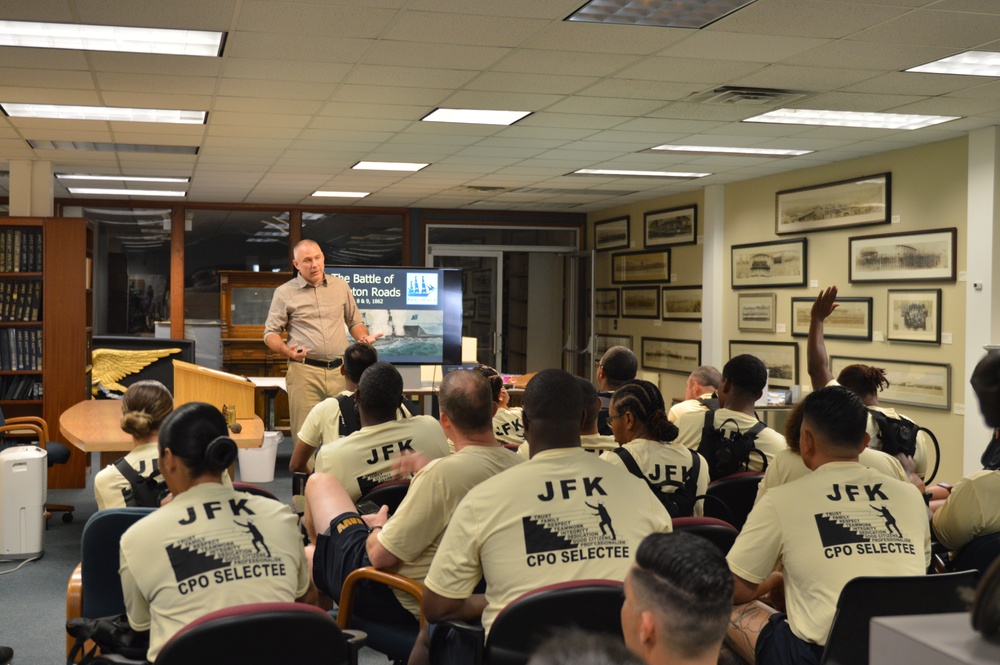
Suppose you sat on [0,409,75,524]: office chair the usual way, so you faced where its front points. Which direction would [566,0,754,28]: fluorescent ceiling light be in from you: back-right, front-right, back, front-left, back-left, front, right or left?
front-right

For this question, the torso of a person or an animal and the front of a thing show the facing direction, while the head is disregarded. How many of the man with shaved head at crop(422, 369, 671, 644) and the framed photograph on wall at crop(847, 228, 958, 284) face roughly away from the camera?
1

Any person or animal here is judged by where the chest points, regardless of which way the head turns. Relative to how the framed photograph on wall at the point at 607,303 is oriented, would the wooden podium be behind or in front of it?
in front

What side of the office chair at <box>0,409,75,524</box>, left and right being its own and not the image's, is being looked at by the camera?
right

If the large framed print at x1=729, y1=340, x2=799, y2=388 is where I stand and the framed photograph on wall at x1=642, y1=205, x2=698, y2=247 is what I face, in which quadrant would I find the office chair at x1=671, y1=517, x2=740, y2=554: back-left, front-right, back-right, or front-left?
back-left

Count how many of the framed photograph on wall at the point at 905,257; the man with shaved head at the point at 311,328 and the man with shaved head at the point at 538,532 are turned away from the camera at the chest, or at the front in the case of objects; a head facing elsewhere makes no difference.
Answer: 1

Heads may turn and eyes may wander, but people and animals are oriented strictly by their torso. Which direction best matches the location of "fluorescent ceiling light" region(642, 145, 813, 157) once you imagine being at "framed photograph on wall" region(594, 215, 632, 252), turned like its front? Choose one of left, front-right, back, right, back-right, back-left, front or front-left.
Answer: front-left

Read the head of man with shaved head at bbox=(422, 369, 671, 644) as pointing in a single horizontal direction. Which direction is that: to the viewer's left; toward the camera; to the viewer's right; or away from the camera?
away from the camera

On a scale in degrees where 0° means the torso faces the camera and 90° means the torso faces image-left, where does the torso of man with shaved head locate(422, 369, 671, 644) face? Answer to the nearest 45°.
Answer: approximately 180°

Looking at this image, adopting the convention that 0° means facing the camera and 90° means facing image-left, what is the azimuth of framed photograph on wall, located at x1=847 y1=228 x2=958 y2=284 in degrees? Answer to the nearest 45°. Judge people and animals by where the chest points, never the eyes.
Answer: approximately 45°

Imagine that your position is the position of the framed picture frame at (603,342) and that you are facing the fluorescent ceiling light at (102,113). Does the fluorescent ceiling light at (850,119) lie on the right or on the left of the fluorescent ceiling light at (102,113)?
left

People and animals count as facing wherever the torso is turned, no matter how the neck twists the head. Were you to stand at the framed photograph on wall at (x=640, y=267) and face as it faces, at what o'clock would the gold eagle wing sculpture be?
The gold eagle wing sculpture is roughly at 12 o'clock from the framed photograph on wall.

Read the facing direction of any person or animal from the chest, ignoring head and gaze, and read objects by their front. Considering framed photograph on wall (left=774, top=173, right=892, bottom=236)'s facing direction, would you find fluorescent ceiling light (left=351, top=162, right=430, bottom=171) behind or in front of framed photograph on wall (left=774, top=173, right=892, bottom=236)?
in front

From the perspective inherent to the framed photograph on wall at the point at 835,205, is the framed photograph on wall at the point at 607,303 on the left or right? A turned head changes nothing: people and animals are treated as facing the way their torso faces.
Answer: on its right
